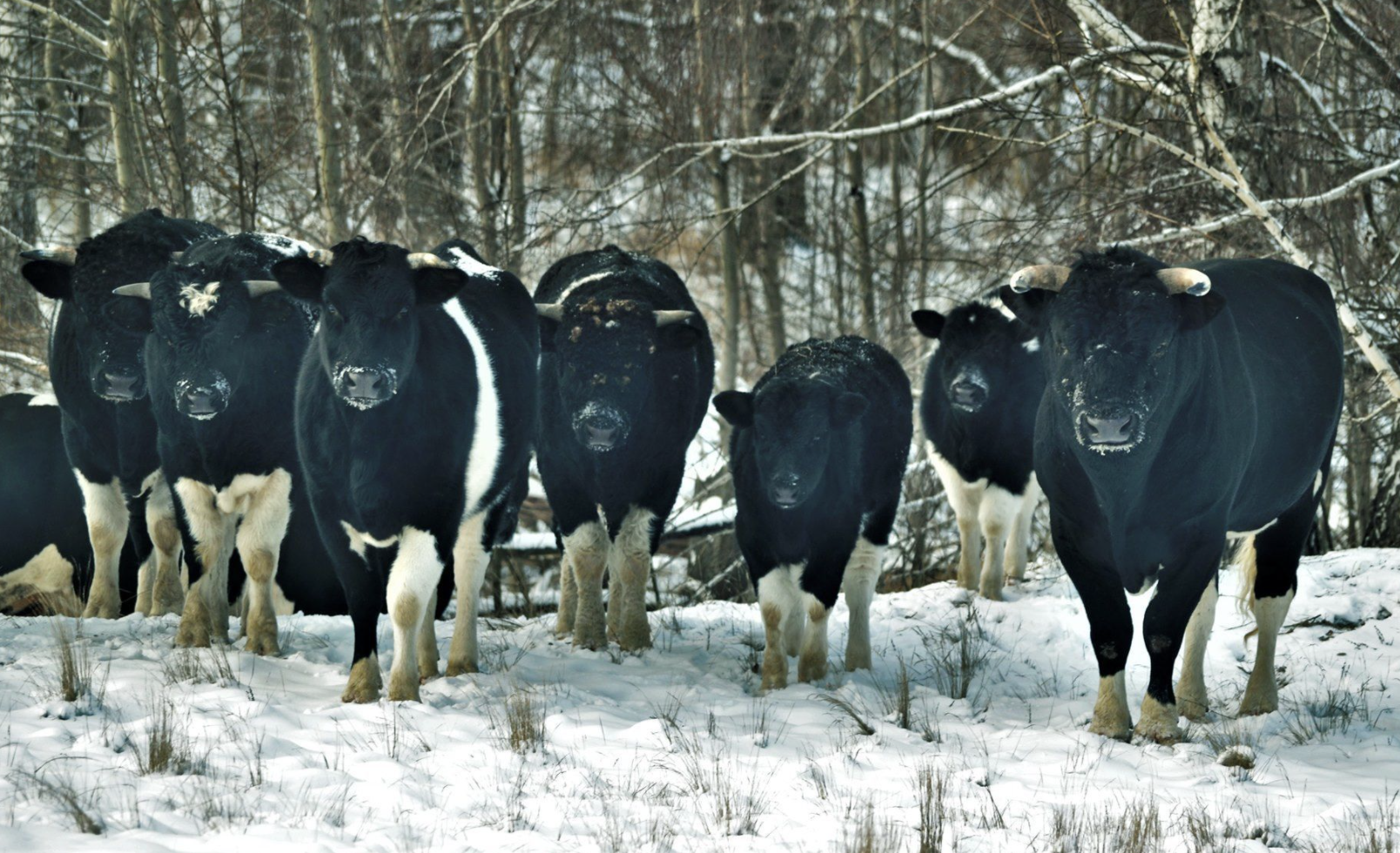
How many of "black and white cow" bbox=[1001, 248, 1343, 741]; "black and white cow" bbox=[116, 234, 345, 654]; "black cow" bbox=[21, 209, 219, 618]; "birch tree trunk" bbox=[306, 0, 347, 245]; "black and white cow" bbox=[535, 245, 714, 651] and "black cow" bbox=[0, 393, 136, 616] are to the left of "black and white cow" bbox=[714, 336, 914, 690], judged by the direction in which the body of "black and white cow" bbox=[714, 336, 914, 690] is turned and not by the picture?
1

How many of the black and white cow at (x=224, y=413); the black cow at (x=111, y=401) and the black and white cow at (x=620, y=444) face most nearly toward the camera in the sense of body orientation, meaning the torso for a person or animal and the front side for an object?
3

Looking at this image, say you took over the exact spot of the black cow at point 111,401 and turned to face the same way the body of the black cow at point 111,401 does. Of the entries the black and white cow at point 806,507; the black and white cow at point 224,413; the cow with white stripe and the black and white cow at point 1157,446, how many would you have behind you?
0

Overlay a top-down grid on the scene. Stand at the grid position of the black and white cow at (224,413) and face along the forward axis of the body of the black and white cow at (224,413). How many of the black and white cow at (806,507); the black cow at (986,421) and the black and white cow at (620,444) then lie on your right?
0

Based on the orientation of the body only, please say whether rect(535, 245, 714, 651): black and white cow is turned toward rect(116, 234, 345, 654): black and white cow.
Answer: no

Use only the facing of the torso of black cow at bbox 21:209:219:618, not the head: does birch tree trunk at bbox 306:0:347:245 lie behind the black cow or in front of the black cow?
behind

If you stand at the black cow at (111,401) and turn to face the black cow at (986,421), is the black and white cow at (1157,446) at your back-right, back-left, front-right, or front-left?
front-right

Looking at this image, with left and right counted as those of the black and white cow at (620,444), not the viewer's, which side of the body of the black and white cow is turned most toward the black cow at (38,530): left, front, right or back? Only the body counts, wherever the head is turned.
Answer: right

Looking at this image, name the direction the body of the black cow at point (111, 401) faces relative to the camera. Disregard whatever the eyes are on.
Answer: toward the camera

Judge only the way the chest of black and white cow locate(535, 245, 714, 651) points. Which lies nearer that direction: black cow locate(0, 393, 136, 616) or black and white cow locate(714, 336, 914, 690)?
the black and white cow

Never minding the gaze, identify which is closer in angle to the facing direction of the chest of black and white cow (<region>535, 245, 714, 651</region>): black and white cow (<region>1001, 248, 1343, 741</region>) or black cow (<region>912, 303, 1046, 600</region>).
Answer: the black and white cow

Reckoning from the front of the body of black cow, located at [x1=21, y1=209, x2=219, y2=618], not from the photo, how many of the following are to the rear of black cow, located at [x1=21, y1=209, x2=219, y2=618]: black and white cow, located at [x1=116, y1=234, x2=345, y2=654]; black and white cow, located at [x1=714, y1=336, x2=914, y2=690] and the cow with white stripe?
0

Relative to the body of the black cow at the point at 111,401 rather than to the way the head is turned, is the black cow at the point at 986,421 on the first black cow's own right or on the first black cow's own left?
on the first black cow's own left

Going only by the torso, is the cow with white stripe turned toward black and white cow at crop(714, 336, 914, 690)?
no

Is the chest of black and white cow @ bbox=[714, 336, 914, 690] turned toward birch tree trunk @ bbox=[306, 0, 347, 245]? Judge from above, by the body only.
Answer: no

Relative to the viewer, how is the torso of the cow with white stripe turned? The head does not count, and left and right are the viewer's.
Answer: facing the viewer and to the left of the viewer

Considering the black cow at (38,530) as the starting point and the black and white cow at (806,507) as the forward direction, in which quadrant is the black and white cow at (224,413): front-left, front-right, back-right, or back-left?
front-right

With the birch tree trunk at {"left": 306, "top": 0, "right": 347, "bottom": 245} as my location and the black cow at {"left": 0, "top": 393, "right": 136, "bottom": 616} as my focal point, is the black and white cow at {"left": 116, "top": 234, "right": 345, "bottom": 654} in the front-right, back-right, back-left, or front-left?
front-left

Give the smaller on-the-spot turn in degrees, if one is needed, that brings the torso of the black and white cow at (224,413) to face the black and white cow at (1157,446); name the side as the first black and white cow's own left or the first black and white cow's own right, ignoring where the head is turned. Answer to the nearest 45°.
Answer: approximately 45° to the first black and white cow's own left

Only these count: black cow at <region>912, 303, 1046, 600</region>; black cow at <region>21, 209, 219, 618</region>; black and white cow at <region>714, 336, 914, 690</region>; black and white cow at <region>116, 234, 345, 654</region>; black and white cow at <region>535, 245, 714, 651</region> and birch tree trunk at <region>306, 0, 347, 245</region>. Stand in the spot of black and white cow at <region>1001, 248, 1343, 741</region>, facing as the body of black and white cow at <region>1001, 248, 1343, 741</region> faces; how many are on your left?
0
